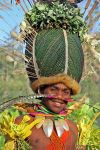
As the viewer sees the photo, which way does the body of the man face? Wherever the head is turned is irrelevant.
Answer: toward the camera
